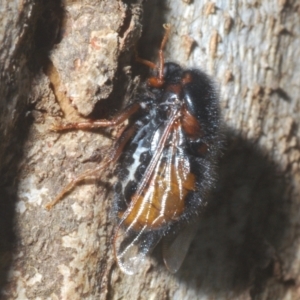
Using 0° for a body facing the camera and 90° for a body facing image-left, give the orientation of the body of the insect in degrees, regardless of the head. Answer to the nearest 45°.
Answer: approximately 180°
